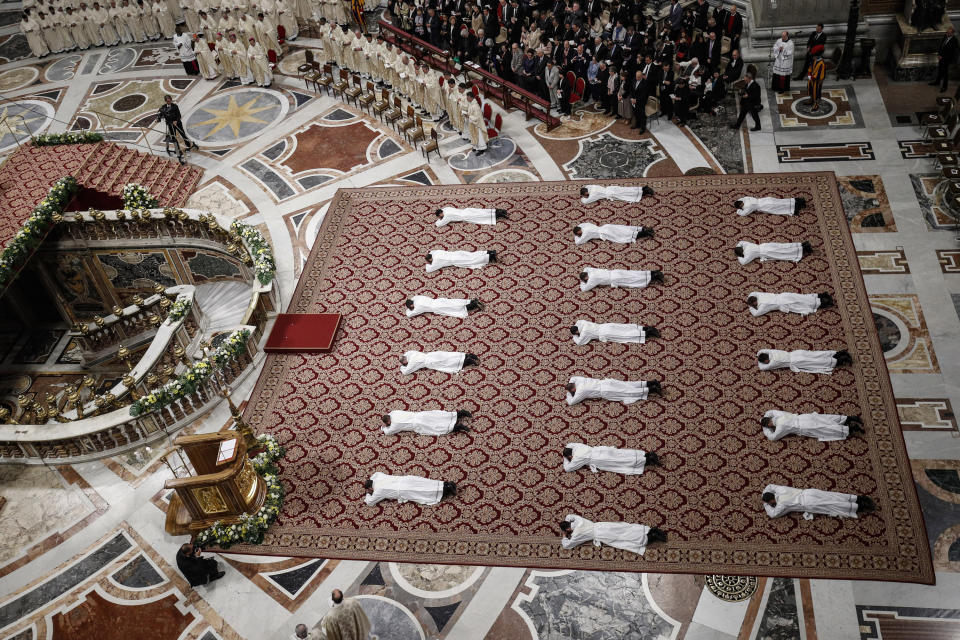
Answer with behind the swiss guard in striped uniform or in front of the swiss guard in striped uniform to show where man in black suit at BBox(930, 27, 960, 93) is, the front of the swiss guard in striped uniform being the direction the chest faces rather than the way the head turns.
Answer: behind

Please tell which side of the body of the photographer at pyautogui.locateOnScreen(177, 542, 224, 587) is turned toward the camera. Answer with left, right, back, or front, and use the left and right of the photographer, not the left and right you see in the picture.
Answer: right

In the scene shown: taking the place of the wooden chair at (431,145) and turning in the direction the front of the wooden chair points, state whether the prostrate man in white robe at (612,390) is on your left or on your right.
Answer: on your left

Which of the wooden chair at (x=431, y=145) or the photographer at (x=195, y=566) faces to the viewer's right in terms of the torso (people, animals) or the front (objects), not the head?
the photographer
